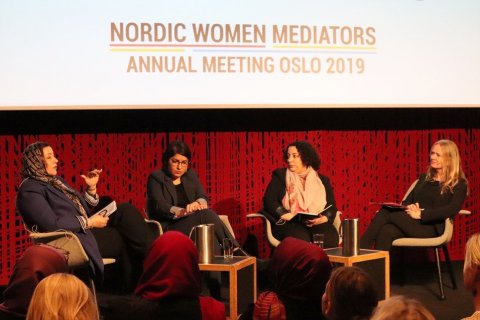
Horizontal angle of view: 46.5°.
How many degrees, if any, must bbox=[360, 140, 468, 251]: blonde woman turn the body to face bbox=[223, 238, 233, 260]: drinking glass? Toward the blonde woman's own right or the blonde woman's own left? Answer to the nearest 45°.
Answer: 0° — they already face it

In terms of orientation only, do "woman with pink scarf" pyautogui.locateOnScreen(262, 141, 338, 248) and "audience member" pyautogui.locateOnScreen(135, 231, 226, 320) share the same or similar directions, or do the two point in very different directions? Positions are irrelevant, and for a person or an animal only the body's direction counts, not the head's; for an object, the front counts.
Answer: very different directions

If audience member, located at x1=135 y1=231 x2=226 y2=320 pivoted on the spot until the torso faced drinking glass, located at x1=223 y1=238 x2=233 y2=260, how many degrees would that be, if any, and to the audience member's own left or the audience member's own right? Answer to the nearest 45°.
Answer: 0° — they already face it

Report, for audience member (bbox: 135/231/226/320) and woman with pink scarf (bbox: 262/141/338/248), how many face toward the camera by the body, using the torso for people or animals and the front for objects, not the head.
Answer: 1

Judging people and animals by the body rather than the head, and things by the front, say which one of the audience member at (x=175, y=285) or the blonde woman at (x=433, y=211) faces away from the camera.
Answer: the audience member

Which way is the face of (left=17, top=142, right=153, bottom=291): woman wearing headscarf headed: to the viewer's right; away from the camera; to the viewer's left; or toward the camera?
to the viewer's right

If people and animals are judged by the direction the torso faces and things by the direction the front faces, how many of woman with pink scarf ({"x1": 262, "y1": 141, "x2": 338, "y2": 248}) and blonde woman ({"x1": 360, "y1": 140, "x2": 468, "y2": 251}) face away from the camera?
0

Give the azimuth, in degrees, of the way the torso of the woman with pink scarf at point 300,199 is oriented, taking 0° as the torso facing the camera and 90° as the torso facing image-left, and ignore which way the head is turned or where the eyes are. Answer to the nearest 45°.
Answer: approximately 0°

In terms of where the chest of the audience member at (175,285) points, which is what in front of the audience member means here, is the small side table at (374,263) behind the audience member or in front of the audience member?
in front

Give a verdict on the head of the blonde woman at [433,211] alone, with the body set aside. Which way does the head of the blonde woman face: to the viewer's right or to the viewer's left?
to the viewer's left

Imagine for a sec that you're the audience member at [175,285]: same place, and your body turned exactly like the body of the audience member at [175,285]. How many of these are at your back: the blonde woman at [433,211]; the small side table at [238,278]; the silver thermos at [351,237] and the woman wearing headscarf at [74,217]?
0

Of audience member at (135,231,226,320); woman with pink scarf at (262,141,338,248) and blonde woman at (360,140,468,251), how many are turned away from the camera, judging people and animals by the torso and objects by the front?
1

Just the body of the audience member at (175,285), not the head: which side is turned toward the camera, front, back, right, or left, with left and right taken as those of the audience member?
back

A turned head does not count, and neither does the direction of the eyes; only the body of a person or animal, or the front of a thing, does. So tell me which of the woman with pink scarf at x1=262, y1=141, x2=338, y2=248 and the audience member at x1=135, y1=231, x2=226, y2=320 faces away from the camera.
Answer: the audience member

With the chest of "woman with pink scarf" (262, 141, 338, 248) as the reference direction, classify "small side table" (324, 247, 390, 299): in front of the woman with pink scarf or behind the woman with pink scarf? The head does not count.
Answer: in front

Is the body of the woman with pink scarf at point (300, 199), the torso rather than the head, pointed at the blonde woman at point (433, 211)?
no

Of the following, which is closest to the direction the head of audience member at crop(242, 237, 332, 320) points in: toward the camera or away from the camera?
away from the camera

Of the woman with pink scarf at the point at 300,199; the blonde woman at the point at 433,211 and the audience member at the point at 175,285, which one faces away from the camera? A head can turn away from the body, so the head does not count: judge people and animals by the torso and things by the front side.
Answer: the audience member
